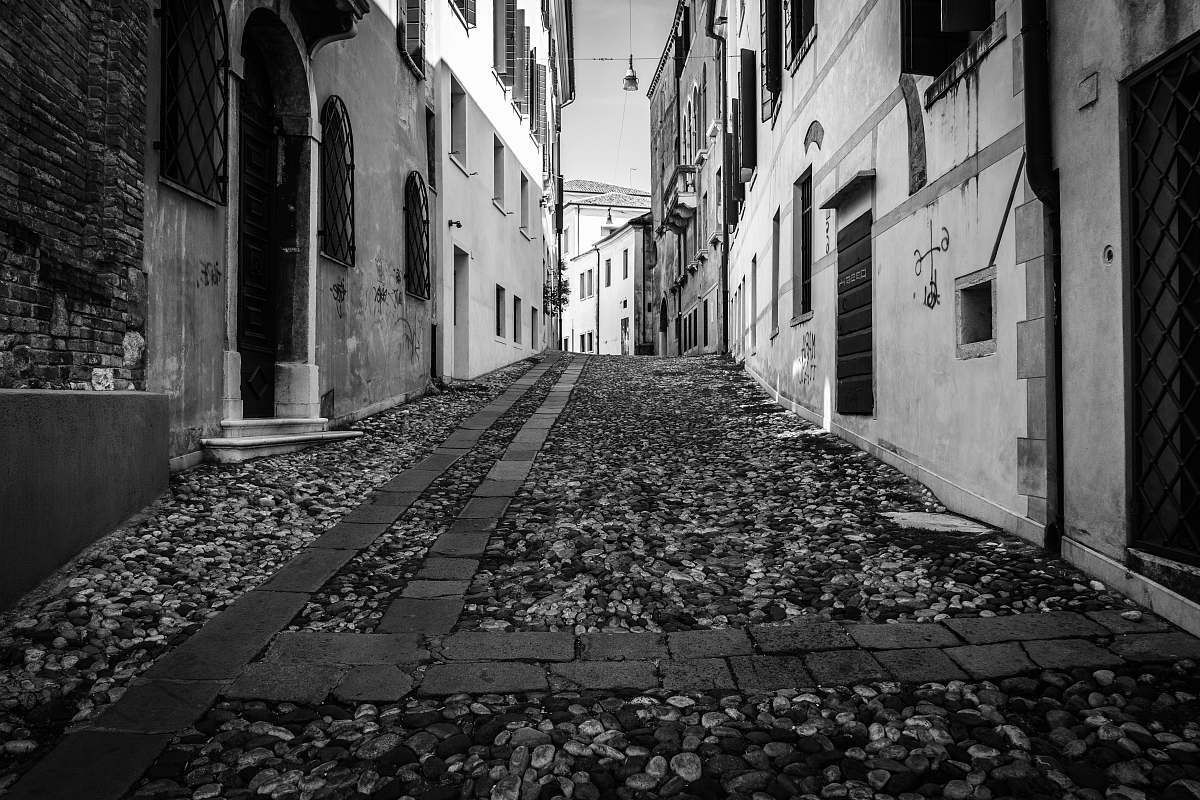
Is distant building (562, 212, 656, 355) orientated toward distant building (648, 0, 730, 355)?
no

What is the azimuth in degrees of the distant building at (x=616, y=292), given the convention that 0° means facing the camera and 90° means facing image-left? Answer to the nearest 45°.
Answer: approximately 45°
